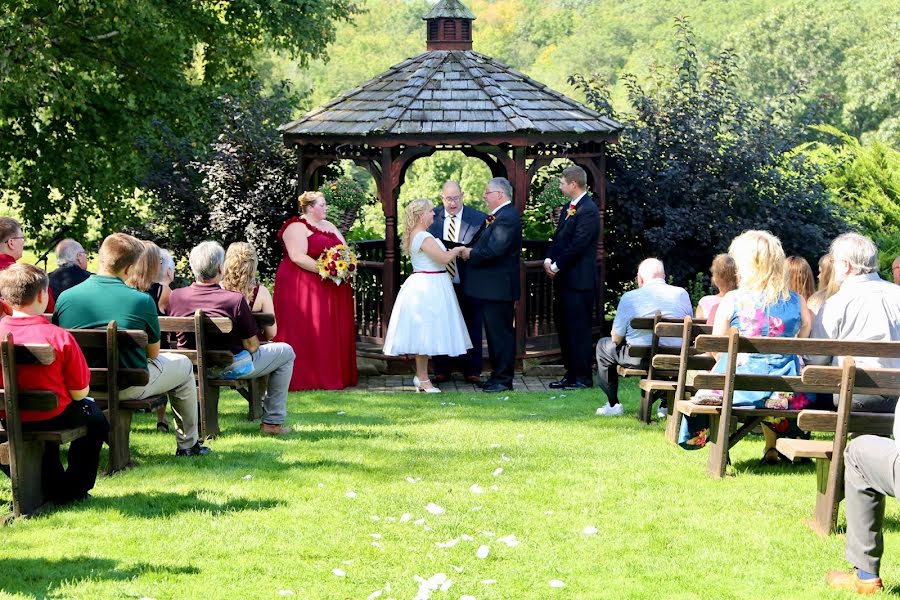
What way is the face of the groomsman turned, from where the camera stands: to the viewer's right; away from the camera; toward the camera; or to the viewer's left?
to the viewer's left

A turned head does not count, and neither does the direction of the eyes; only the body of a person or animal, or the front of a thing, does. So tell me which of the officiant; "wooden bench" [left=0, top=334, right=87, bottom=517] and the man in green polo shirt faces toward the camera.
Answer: the officiant

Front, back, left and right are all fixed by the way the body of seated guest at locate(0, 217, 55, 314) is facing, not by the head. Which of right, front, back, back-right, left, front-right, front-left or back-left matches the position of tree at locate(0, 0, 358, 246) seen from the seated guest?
front-left

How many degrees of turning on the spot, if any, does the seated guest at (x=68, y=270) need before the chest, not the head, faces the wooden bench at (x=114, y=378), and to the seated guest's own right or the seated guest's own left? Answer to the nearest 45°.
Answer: approximately 135° to the seated guest's own right

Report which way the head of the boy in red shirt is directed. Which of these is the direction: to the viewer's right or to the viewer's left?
to the viewer's right

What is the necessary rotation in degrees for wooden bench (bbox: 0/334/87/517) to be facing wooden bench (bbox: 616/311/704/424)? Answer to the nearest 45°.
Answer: approximately 45° to its right

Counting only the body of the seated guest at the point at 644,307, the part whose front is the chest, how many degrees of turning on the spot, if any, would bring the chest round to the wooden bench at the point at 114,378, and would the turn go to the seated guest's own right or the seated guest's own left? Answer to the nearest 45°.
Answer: approximately 90° to the seated guest's own left

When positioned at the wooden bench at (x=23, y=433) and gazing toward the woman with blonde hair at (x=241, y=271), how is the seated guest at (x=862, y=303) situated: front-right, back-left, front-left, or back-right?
front-right

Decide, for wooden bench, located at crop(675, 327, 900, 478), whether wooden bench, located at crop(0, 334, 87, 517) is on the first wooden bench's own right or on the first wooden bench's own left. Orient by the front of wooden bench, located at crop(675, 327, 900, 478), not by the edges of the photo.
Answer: on the first wooden bench's own left

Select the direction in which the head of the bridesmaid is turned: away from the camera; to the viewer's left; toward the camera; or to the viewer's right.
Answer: to the viewer's right

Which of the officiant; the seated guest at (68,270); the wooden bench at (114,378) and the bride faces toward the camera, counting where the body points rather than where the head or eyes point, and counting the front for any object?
the officiant

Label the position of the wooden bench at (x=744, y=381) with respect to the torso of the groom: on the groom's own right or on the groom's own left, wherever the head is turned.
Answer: on the groom's own left

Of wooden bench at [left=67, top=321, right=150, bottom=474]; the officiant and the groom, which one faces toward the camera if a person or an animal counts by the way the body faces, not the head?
the officiant

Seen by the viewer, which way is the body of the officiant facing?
toward the camera

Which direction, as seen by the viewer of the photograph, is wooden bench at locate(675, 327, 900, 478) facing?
facing away from the viewer and to the left of the viewer

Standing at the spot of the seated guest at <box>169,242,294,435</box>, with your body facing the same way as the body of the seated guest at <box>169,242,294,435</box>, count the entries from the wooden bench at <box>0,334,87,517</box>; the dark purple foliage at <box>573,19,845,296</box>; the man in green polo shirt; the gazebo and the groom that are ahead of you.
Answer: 3

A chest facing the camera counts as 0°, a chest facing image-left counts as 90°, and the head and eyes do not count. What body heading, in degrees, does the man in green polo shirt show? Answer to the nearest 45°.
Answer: approximately 225°

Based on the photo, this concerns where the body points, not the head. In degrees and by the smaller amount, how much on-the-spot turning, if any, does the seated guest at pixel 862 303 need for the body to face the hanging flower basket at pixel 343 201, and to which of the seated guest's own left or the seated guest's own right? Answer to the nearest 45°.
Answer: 0° — they already face it

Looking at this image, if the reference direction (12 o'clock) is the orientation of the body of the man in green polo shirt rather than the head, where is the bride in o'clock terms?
The bride is roughly at 12 o'clock from the man in green polo shirt.

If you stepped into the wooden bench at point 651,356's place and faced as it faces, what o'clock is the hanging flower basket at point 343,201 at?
The hanging flower basket is roughly at 12 o'clock from the wooden bench.
